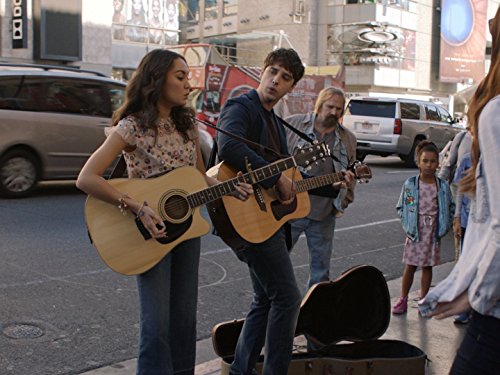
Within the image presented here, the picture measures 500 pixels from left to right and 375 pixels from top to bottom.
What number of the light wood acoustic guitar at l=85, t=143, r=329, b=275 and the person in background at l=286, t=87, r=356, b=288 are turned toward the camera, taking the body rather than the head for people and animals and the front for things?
2

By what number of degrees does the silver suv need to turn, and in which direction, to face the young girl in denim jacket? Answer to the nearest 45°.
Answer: approximately 135° to its right

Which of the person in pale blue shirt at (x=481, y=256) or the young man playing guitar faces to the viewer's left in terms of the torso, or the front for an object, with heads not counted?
the person in pale blue shirt

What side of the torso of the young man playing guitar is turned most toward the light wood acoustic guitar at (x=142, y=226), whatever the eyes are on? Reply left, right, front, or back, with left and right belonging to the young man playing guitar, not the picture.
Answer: right

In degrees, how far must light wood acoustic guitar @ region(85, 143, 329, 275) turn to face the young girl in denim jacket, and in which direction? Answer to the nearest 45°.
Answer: approximately 135° to its left

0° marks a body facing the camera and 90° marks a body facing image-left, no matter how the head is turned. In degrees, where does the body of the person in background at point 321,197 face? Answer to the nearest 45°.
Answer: approximately 0°

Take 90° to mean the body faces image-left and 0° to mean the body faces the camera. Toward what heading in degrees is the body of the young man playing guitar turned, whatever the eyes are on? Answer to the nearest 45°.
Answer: approximately 315°

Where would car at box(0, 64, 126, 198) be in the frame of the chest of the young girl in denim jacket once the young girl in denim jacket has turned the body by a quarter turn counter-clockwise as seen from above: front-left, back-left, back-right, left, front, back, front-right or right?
back-left

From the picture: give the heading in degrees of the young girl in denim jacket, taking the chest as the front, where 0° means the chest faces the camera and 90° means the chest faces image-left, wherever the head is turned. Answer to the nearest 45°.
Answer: approximately 0°

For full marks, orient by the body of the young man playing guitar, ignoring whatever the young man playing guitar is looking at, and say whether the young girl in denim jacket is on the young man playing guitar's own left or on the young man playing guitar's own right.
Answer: on the young man playing guitar's own left

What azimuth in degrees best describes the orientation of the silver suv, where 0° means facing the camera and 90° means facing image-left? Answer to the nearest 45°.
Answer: approximately 225°
